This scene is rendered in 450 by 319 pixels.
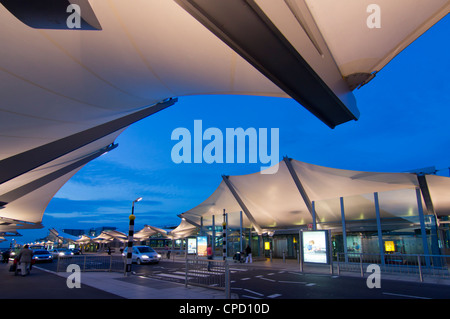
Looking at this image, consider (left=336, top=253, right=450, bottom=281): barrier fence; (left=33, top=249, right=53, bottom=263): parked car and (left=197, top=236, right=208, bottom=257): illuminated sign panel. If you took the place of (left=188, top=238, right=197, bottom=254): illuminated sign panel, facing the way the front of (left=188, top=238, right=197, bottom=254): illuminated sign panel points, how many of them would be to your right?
1

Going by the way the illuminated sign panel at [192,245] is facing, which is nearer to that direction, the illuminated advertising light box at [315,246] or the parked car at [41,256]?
the illuminated advertising light box

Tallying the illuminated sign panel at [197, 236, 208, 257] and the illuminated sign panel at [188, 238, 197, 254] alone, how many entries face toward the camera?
2

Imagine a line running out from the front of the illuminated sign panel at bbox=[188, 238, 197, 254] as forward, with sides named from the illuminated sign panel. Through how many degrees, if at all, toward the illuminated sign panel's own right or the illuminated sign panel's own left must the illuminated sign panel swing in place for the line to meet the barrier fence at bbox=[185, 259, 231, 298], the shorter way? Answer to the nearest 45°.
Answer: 0° — it already faces it

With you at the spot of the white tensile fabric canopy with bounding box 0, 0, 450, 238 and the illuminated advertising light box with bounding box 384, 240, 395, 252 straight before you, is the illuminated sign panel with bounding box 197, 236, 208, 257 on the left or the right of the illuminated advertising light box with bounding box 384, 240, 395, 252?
left

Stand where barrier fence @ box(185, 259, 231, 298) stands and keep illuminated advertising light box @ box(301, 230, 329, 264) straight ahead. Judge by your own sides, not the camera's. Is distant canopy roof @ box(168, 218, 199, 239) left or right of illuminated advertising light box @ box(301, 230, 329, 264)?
left

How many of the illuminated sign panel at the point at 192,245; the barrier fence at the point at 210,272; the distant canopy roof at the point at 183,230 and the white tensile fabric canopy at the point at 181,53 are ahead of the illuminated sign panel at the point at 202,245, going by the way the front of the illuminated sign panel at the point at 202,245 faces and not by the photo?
2

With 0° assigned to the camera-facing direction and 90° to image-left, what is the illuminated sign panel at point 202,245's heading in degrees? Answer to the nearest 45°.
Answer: approximately 0°

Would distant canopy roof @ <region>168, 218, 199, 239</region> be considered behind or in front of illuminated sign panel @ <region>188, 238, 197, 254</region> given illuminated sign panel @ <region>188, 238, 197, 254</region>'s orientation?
behind

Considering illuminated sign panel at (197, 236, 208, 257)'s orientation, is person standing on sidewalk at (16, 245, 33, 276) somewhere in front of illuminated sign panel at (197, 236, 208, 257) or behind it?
in front

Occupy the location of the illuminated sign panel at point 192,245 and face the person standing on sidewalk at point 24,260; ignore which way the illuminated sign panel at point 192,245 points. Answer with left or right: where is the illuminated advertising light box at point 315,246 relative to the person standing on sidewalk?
left

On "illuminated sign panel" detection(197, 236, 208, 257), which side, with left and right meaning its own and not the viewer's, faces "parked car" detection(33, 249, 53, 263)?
right

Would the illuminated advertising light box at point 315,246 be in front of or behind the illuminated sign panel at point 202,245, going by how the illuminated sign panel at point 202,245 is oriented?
in front

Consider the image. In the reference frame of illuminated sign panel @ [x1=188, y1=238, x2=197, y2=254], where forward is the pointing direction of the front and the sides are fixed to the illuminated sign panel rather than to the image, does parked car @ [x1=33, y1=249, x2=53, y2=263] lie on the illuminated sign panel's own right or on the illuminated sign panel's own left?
on the illuminated sign panel's own right
